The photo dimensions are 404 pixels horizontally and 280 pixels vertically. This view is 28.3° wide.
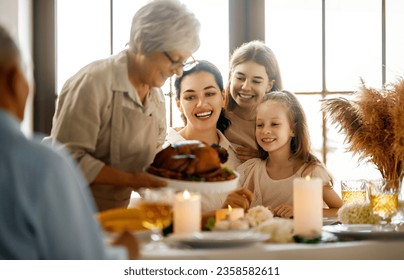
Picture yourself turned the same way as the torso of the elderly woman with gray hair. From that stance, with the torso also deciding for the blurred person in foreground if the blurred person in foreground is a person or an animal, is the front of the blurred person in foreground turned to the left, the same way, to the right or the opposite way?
to the left

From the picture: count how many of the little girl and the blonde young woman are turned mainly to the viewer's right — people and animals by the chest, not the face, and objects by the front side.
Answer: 0

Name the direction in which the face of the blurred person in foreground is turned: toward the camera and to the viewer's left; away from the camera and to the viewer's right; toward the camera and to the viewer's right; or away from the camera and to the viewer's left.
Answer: away from the camera and to the viewer's right

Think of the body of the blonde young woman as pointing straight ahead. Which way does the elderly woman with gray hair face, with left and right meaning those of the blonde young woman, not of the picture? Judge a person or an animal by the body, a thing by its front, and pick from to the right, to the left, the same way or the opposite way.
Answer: to the left

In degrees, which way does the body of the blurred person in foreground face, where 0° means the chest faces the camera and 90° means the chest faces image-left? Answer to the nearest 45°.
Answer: approximately 225°

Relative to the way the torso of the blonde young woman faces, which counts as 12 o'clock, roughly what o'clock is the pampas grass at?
The pampas grass is roughly at 9 o'clock from the blonde young woman.

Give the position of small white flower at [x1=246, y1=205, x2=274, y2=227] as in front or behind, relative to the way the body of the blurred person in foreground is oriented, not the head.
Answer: in front

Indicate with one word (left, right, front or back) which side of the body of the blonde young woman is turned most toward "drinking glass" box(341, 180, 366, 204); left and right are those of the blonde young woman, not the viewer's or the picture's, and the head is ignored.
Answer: left

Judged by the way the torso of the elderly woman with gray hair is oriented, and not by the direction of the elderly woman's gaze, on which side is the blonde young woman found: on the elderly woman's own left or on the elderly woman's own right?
on the elderly woman's own left

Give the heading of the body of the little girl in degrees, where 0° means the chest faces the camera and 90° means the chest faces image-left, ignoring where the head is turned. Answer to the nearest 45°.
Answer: approximately 45°

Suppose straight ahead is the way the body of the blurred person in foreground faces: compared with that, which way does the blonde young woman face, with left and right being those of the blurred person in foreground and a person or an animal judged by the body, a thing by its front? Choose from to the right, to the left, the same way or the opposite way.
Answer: the opposite way

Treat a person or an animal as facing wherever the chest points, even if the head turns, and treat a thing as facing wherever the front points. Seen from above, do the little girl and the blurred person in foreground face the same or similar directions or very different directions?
very different directions

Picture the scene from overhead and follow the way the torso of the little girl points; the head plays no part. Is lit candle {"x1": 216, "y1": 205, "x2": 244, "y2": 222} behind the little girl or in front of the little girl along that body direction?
in front

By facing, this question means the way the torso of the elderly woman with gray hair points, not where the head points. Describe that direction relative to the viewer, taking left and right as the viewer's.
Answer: facing the viewer and to the right of the viewer

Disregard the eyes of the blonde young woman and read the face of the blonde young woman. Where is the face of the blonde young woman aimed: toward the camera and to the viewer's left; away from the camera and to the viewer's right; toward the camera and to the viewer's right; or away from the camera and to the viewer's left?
toward the camera and to the viewer's left
